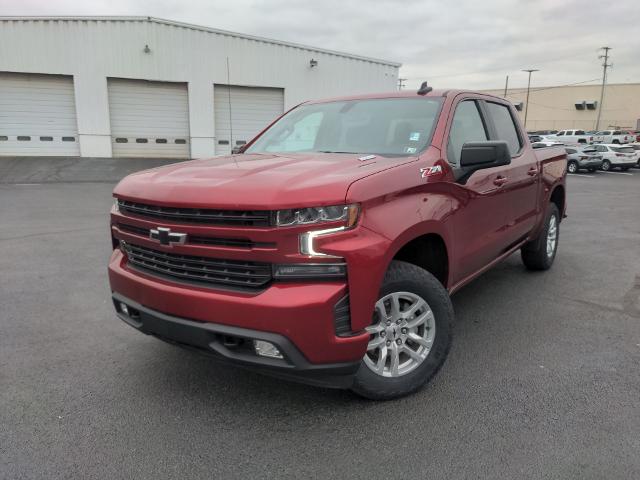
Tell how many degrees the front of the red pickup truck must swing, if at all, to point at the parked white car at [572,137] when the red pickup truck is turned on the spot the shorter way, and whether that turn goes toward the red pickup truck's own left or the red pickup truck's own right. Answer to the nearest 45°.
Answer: approximately 180°

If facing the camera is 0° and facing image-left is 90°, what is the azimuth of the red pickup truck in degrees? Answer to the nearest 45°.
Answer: approximately 45°

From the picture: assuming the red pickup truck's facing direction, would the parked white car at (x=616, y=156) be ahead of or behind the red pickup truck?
behind

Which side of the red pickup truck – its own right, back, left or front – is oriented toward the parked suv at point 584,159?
back

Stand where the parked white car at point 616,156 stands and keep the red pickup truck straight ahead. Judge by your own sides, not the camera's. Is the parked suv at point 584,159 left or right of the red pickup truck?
right

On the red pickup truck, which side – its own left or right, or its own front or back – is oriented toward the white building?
right
